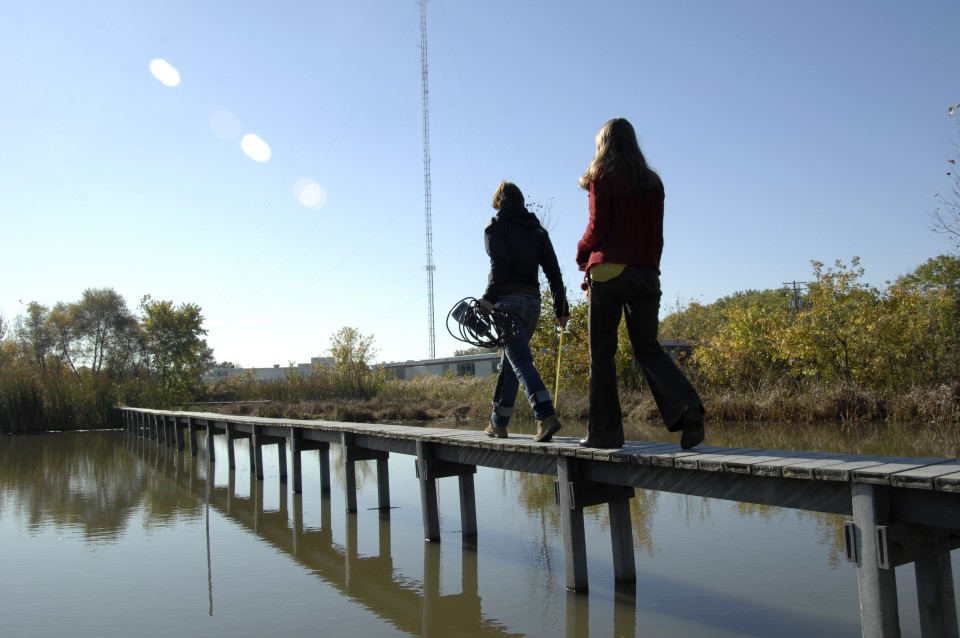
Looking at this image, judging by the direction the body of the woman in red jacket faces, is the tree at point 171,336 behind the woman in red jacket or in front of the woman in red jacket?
in front

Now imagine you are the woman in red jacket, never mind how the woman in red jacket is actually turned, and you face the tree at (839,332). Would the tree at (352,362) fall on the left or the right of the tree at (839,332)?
left

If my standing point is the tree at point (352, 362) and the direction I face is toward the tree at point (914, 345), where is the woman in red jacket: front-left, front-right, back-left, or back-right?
front-right

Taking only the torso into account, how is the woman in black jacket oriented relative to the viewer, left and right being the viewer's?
facing away from the viewer and to the left of the viewer

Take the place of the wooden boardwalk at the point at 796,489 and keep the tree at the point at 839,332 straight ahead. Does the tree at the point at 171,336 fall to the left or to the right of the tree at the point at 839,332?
left

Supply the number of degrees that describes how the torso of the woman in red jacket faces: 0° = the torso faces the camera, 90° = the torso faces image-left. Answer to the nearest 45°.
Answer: approximately 135°

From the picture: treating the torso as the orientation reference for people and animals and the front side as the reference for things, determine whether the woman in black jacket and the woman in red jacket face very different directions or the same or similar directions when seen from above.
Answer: same or similar directions

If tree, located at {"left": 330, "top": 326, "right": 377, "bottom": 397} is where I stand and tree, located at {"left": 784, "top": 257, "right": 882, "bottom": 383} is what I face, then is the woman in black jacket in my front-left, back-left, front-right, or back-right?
front-right

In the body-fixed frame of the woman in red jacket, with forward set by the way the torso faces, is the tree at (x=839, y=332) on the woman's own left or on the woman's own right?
on the woman's own right

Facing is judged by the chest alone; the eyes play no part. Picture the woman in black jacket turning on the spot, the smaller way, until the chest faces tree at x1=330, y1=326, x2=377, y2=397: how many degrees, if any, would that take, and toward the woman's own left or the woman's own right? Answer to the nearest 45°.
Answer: approximately 45° to the woman's own right

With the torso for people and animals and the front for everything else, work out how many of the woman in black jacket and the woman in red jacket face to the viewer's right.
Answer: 0

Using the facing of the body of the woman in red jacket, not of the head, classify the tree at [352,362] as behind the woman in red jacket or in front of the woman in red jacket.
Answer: in front

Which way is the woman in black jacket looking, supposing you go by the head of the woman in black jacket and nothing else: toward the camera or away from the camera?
away from the camera
